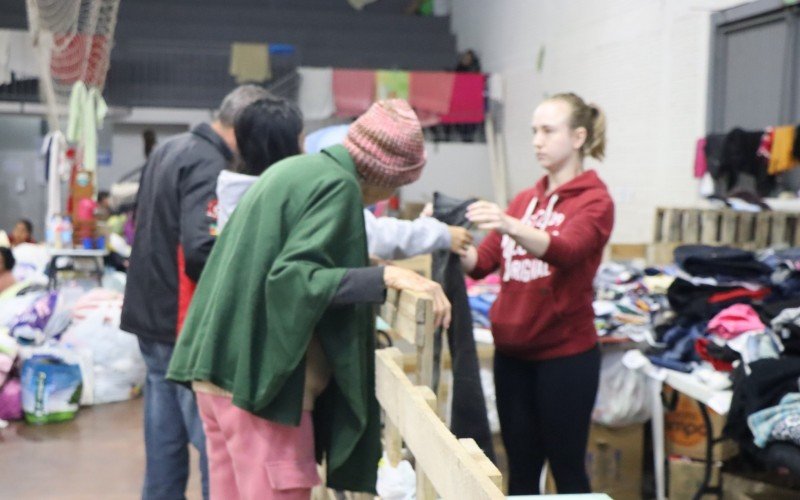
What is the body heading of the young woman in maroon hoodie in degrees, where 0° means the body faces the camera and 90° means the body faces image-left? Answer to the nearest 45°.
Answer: approximately 45°

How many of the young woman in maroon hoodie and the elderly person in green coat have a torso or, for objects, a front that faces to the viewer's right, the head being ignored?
1

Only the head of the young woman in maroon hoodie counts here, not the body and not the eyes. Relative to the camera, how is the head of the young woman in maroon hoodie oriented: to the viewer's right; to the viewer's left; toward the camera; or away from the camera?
to the viewer's left

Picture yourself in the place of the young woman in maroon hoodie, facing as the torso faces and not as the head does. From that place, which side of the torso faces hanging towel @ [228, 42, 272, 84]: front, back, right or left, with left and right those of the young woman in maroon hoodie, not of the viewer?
right

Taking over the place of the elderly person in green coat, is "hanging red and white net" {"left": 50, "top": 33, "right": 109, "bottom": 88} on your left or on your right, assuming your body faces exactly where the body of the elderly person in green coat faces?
on your left

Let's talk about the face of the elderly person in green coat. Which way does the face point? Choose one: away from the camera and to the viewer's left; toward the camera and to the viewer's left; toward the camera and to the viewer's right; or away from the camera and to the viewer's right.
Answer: away from the camera and to the viewer's right

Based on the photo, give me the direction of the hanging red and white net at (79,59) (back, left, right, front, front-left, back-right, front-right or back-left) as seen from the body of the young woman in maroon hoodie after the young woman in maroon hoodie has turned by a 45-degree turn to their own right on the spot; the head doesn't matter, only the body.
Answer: front-right

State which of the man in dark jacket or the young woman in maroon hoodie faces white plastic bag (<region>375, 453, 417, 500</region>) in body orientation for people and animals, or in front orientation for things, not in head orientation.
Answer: the young woman in maroon hoodie

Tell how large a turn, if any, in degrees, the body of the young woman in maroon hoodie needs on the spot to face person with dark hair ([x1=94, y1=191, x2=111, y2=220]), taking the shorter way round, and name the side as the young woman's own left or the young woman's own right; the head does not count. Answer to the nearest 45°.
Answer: approximately 90° to the young woman's own right

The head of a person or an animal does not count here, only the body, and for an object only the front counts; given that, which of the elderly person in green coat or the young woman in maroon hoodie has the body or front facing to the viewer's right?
the elderly person in green coat

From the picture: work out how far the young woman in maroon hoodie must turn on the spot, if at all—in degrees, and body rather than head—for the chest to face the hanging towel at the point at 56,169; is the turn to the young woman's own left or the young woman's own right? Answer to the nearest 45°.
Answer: approximately 90° to the young woman's own right

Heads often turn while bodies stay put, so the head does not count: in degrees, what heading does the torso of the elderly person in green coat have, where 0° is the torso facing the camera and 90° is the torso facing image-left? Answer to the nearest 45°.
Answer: approximately 270°

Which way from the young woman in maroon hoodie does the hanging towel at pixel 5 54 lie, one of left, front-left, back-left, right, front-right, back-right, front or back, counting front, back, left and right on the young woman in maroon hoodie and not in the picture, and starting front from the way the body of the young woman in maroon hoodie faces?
right
